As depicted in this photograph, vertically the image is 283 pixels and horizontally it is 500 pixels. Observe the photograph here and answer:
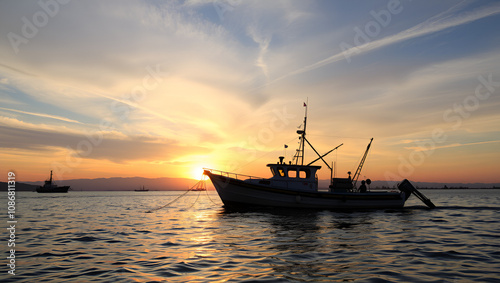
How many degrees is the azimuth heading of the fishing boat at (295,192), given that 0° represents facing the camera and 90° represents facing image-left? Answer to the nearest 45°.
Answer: approximately 90°
